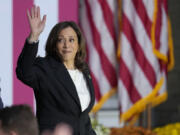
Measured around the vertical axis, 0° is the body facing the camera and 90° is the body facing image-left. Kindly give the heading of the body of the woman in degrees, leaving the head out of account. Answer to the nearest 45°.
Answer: approximately 315°

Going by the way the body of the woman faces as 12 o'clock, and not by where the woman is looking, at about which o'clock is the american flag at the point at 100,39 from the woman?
The american flag is roughly at 8 o'clock from the woman.

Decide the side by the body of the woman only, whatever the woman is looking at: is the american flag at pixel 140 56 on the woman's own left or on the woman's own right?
on the woman's own left

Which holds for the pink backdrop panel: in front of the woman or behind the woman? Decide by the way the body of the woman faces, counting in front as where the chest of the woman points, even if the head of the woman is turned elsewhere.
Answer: behind
